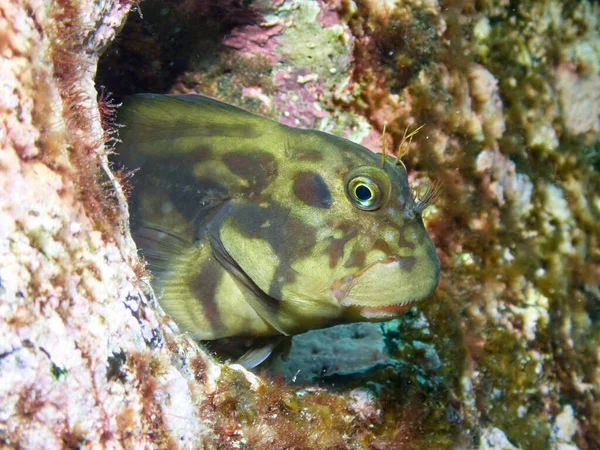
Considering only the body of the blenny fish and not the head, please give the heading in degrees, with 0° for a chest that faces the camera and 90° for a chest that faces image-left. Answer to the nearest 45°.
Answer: approximately 270°
